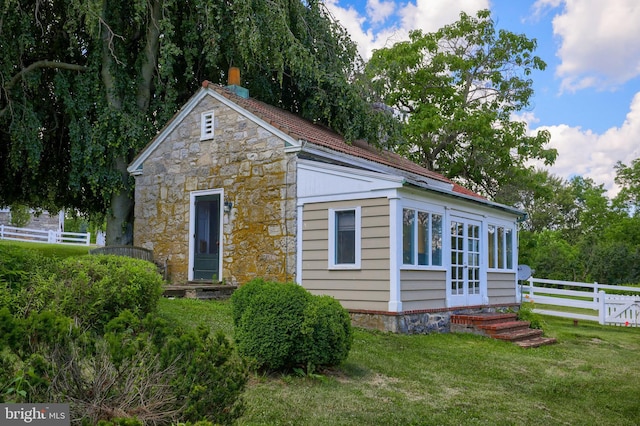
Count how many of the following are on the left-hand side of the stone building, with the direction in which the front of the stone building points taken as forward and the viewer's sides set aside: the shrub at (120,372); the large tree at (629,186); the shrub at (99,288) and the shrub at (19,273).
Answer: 1

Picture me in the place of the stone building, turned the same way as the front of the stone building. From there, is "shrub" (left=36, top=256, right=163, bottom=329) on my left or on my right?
on my right

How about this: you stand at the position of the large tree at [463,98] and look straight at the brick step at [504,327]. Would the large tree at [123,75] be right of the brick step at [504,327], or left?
right

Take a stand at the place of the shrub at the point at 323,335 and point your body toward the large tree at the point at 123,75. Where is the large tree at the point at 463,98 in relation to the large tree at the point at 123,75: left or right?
right
